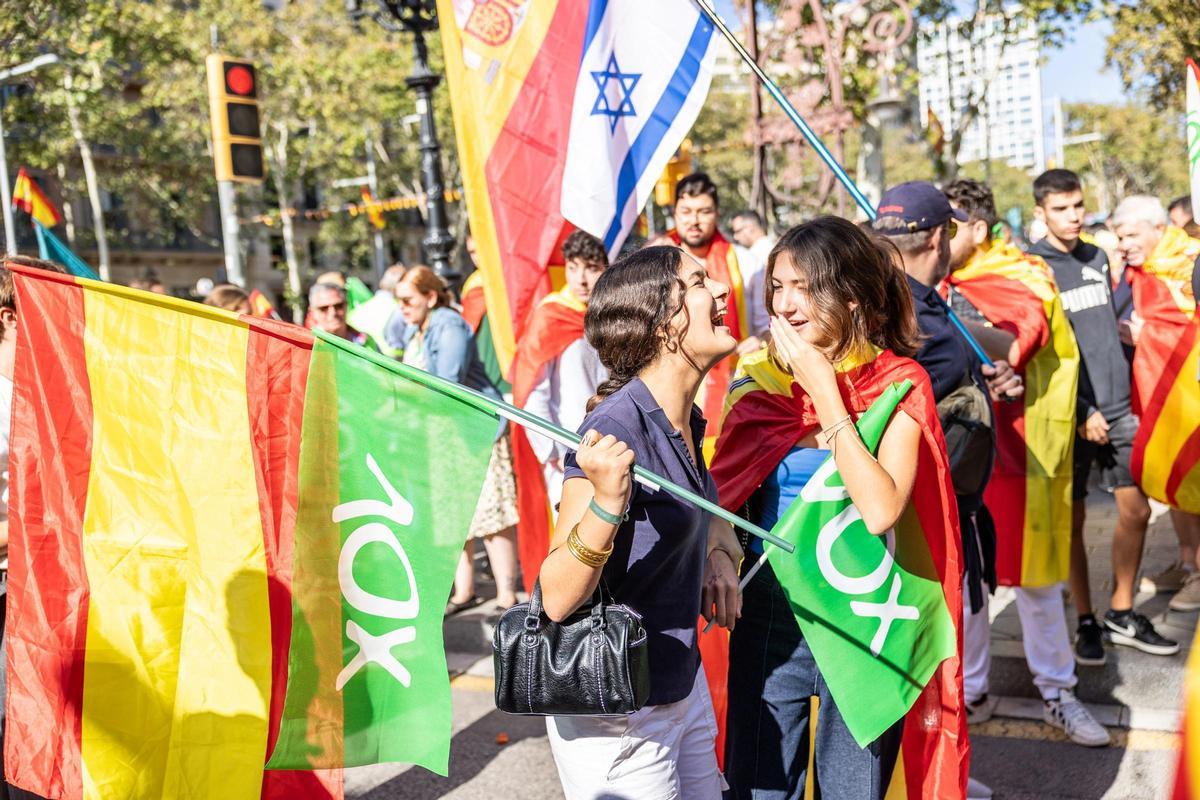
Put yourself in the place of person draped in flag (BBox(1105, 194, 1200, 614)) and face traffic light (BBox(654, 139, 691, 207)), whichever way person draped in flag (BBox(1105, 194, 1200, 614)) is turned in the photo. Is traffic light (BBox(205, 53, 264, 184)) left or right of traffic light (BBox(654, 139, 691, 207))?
left

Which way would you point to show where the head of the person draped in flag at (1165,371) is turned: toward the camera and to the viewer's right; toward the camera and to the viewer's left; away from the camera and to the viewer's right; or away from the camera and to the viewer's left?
toward the camera and to the viewer's left

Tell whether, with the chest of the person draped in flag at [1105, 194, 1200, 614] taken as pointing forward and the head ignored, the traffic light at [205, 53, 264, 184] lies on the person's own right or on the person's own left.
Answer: on the person's own right

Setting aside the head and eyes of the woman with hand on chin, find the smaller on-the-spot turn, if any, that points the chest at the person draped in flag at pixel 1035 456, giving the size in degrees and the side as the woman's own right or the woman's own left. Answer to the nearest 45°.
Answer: approximately 180°

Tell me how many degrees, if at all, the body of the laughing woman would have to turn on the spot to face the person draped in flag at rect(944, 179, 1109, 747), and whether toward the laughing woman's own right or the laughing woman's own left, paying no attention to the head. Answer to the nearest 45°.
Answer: approximately 45° to the laughing woman's own left

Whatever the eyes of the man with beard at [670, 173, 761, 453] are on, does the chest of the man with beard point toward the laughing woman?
yes

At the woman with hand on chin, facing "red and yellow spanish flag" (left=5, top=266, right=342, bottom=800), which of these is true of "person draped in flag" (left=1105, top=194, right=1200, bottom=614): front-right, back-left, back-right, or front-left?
back-right

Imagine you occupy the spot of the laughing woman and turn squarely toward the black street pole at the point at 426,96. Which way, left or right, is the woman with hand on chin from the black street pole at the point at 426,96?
right

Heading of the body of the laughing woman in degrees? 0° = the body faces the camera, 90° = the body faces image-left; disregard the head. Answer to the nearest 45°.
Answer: approximately 270°

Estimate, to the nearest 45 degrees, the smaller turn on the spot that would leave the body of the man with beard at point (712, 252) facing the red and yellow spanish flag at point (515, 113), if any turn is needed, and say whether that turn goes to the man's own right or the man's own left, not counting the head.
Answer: approximately 45° to the man's own right

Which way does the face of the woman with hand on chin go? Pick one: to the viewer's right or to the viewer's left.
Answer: to the viewer's left

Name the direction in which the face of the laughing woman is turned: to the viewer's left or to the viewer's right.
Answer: to the viewer's right

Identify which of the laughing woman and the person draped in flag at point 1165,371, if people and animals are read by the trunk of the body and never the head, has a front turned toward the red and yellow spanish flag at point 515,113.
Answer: the person draped in flag

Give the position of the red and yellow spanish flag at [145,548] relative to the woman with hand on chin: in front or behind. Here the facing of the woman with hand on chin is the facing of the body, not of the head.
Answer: in front

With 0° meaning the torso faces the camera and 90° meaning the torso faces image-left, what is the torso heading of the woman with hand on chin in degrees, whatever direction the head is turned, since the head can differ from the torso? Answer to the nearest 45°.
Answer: approximately 45°

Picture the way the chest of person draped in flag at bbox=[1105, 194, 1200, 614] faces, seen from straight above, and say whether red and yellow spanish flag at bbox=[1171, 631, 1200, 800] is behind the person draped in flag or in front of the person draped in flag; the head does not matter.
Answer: in front
